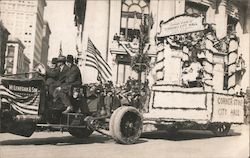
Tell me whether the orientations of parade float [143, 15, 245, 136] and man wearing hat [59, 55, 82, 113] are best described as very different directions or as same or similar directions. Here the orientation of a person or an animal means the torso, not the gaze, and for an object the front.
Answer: same or similar directions

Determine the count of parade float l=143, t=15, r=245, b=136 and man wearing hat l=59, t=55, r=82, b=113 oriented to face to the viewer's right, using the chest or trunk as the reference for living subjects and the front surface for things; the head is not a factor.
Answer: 0

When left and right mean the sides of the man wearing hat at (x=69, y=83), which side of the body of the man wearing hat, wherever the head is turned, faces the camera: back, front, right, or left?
left

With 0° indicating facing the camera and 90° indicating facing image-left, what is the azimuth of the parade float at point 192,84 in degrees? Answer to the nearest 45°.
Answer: approximately 45°

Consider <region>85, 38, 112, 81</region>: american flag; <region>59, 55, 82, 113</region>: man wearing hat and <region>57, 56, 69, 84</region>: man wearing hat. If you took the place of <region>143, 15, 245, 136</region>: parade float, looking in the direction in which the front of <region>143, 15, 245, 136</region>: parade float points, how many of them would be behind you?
0

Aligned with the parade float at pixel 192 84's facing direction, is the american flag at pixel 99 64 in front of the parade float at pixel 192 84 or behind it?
in front

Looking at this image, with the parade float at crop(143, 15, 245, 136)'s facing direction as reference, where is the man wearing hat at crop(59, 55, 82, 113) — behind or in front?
in front
